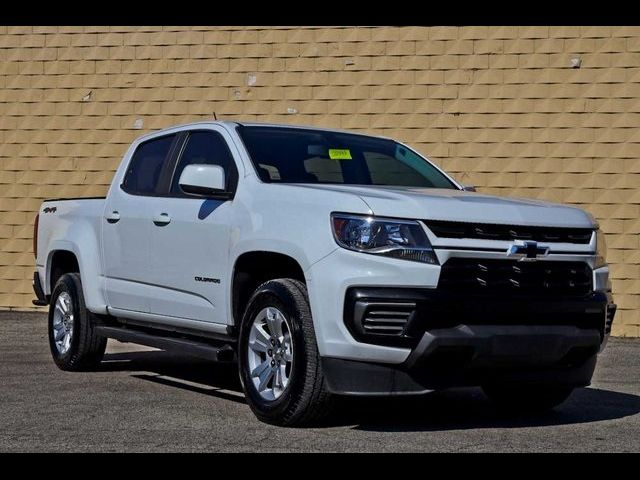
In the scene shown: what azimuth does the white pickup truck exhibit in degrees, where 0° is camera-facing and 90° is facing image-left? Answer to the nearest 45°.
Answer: approximately 315°
